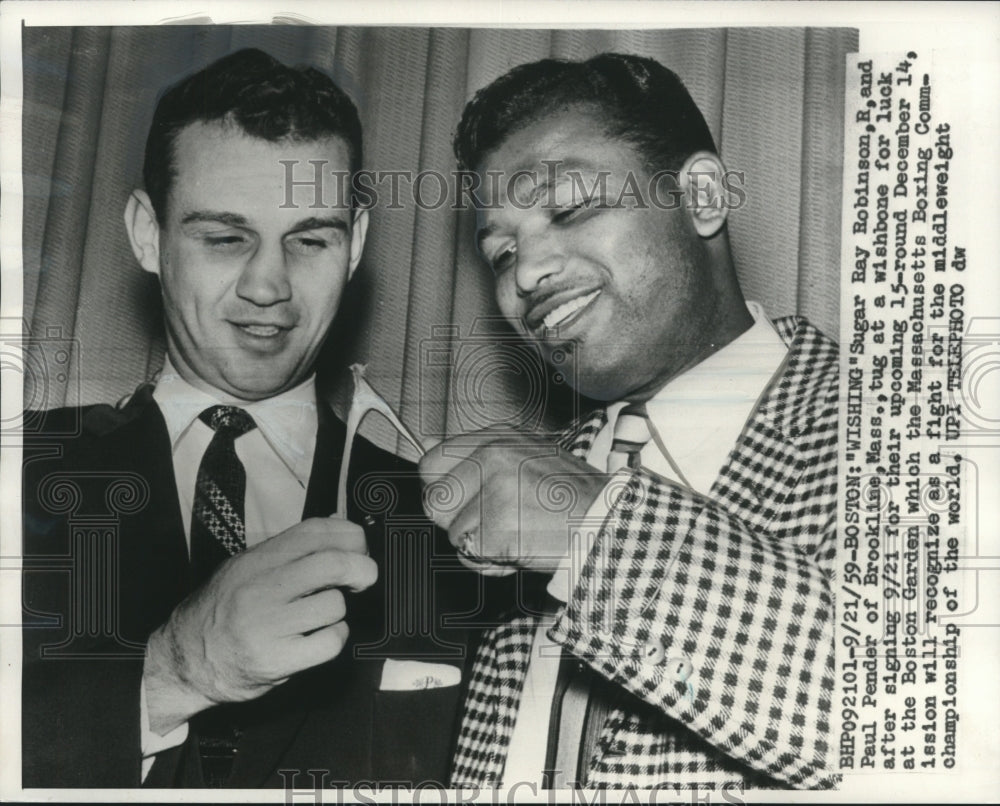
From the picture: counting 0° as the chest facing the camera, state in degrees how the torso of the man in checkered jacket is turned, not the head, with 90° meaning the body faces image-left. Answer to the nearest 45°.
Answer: approximately 45°

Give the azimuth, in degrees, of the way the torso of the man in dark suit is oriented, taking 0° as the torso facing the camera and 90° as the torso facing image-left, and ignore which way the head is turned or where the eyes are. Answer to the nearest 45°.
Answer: approximately 0°
